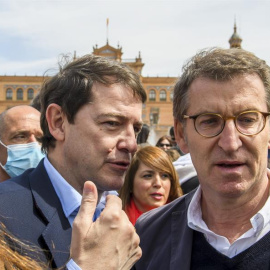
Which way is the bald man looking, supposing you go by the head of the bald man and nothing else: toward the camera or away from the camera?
toward the camera

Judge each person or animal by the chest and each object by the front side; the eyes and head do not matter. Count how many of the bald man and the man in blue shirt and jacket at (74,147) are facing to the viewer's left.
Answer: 0

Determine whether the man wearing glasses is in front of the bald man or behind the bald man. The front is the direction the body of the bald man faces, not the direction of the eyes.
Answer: in front

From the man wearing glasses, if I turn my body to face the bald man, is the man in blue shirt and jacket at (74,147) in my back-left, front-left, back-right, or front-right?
front-left

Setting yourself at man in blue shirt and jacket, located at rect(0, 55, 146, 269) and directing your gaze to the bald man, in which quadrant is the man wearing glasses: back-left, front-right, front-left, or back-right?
back-right

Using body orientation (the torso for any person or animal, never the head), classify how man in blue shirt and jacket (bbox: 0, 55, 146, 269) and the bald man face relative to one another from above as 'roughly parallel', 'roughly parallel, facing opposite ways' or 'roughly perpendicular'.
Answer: roughly parallel

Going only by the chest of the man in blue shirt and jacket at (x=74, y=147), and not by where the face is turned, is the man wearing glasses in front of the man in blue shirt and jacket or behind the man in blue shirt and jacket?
in front

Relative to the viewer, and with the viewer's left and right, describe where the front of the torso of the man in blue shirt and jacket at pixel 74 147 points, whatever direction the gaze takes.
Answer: facing the viewer and to the right of the viewer

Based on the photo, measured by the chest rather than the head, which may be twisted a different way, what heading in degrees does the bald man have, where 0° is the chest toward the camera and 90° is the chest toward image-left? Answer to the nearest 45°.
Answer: approximately 315°

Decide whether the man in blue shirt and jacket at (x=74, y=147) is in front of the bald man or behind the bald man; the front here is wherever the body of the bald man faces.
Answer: in front
